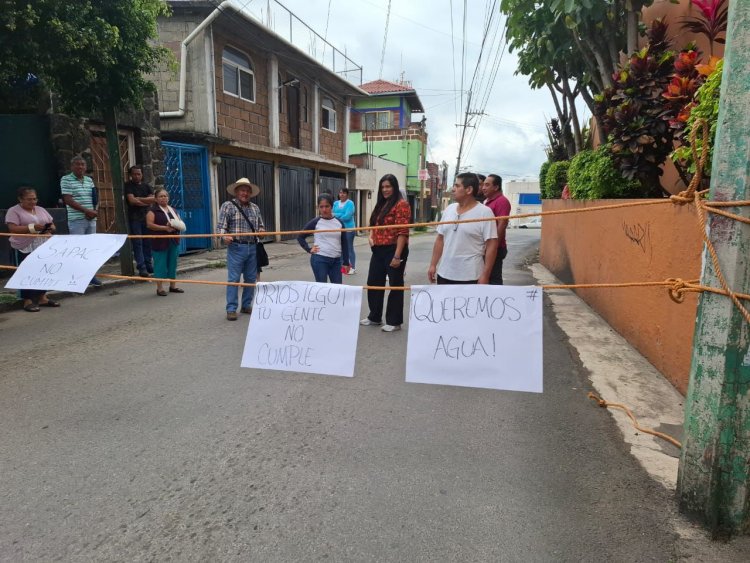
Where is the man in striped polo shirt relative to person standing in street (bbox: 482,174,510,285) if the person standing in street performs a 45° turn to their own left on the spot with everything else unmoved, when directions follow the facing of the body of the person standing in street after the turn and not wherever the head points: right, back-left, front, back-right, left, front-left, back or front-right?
right

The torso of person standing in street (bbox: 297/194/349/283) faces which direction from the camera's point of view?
toward the camera

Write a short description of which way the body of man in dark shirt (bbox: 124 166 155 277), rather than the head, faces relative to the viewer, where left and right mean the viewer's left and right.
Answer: facing the viewer and to the right of the viewer

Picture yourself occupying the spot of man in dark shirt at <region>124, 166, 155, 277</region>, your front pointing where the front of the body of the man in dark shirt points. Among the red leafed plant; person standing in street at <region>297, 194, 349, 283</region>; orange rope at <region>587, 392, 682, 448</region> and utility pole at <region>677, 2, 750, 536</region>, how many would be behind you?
0

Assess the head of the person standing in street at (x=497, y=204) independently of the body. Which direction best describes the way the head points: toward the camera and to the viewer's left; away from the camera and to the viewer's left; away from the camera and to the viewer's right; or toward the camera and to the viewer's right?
toward the camera and to the viewer's left

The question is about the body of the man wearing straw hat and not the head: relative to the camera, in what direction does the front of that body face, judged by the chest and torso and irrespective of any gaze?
toward the camera

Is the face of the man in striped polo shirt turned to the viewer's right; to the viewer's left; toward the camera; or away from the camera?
toward the camera

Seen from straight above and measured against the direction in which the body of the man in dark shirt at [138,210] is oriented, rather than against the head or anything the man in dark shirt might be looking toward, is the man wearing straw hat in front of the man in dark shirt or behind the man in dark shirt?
in front

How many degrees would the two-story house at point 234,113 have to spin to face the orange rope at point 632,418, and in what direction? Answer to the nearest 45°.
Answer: approximately 45° to its right

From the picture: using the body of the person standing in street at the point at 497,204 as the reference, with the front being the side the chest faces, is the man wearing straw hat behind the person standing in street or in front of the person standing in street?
in front

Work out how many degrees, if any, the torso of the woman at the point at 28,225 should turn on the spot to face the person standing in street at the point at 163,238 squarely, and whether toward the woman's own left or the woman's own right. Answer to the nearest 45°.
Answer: approximately 45° to the woman's own left

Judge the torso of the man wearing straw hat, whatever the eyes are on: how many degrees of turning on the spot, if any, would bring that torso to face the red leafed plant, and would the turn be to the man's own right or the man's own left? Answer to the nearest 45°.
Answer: approximately 90° to the man's own left

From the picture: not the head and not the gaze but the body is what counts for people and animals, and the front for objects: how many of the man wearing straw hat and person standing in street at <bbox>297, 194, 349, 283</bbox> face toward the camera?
2

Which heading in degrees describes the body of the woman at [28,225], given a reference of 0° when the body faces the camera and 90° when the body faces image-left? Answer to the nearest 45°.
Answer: approximately 315°

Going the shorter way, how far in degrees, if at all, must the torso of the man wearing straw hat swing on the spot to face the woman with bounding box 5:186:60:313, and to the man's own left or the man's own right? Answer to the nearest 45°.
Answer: approximately 90° to the man's own right
